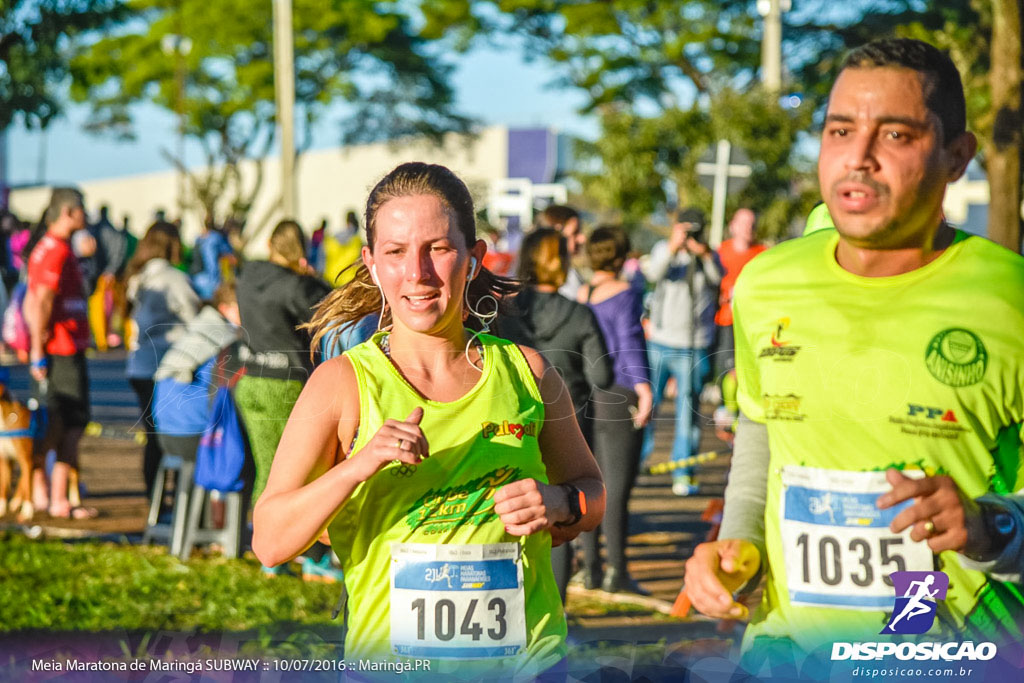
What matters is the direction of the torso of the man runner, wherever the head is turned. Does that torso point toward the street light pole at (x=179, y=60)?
no

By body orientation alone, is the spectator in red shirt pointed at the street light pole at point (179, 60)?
no

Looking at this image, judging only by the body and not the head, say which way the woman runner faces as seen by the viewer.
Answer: toward the camera

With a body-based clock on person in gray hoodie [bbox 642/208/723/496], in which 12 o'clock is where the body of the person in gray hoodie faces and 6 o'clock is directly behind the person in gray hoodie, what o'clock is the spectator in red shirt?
The spectator in red shirt is roughly at 2 o'clock from the person in gray hoodie.

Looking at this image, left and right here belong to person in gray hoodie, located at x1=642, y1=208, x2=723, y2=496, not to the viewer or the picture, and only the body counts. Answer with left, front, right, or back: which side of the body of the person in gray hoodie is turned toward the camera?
front

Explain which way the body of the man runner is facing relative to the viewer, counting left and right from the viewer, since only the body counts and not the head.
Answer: facing the viewer and to the left of the viewer

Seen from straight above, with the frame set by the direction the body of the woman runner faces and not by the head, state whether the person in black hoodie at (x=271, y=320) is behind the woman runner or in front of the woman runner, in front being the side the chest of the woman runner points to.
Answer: behind

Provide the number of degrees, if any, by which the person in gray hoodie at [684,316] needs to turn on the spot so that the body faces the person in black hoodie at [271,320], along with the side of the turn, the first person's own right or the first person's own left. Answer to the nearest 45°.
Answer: approximately 45° to the first person's own right

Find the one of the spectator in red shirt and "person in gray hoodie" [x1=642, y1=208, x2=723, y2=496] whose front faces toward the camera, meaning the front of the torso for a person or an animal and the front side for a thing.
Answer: the person in gray hoodie

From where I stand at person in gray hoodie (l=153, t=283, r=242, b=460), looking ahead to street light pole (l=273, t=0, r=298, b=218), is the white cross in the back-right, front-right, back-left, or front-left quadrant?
front-right

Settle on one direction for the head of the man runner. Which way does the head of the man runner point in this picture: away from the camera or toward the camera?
toward the camera

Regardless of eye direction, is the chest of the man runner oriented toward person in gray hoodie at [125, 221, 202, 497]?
no

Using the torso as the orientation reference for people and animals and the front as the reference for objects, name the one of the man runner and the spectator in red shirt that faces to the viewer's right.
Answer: the spectator in red shirt

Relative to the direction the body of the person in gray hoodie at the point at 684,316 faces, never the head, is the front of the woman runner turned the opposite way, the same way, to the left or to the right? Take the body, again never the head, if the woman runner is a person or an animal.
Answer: the same way

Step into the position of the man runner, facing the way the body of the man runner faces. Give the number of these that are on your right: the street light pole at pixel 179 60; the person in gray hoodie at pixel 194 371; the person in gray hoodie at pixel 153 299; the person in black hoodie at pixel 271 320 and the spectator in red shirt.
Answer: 5
